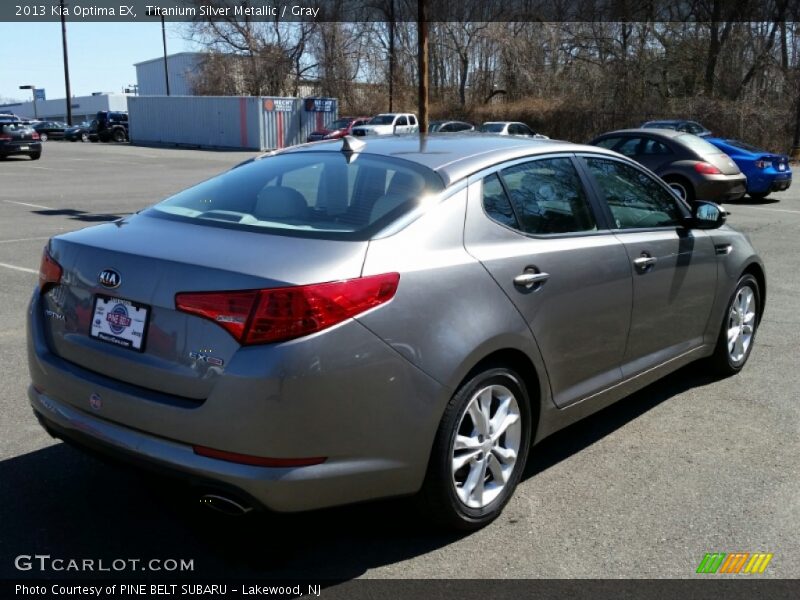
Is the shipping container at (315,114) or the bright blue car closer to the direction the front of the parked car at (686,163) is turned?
the shipping container

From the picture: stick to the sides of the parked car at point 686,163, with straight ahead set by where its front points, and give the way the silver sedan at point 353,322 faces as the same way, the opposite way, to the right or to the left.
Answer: to the right

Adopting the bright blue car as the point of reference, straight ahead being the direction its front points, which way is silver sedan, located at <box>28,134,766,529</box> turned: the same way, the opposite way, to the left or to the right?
to the right

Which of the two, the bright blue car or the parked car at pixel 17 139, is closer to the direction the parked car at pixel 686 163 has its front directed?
the parked car

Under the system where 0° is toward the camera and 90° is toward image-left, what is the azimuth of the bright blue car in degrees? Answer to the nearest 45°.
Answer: approximately 135°

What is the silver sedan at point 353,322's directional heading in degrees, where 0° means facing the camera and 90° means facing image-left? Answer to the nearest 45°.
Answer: approximately 225°

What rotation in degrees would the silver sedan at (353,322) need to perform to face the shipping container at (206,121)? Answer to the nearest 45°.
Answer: approximately 45° to its left

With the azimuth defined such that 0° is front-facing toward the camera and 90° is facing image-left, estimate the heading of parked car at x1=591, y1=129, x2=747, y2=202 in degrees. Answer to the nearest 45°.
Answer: approximately 135°
